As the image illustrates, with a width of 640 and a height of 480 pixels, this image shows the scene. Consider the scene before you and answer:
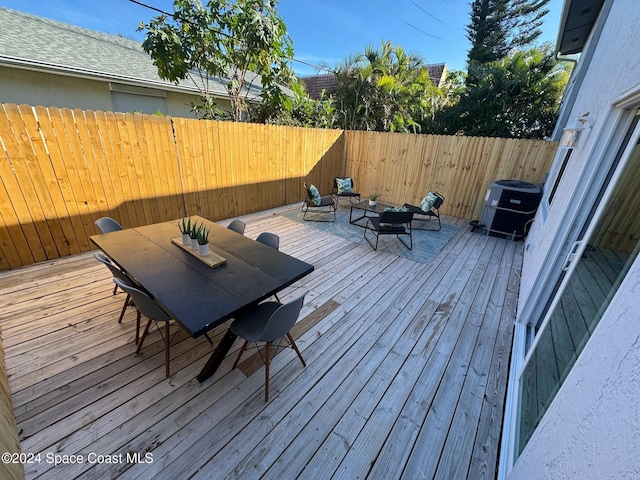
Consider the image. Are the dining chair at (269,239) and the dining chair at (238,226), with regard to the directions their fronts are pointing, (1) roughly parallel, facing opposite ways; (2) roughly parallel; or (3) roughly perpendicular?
roughly parallel

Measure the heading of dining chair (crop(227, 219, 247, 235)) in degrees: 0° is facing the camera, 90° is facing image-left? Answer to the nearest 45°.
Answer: approximately 45°

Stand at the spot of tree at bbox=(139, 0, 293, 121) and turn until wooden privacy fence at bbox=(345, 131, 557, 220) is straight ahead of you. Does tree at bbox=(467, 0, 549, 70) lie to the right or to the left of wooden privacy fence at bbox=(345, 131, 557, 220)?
left

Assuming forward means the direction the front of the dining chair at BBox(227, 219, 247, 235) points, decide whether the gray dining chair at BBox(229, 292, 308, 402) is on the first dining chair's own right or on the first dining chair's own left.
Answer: on the first dining chair's own left

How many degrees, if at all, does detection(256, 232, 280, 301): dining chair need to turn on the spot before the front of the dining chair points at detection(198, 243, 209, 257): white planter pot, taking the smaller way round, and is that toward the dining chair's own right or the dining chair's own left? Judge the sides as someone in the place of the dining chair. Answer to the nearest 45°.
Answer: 0° — it already faces it

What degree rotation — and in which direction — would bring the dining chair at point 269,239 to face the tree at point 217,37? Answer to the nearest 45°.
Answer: approximately 135° to its right

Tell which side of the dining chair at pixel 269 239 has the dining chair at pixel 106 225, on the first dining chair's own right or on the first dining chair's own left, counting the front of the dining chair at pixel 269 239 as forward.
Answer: on the first dining chair's own right

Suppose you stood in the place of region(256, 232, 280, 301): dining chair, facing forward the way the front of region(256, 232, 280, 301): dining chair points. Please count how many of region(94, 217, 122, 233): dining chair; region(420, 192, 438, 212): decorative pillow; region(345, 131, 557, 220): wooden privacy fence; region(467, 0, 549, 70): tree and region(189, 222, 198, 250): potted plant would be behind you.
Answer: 3

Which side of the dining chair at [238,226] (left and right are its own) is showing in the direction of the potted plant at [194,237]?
front

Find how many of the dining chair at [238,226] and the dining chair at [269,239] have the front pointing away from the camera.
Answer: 0

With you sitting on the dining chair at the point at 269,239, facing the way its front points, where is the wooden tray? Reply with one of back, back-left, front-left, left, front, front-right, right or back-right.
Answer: front

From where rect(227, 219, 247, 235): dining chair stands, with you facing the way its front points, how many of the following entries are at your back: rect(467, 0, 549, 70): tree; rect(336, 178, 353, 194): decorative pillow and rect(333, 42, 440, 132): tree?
3

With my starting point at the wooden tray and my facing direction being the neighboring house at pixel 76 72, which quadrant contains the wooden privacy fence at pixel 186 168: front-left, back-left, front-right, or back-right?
front-right

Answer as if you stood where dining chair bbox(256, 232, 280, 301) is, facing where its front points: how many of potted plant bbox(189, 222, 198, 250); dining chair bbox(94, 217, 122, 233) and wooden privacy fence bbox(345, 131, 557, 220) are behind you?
1

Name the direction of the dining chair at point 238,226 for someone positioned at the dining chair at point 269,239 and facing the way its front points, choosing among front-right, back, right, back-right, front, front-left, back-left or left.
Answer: right

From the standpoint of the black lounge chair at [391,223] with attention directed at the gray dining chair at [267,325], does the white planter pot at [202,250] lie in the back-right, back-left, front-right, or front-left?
front-right

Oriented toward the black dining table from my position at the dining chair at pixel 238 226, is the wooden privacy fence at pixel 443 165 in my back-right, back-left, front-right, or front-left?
back-left

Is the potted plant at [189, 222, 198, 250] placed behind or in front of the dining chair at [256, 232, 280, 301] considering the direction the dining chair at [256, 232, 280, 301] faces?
in front
